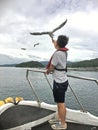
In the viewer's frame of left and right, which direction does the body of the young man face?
facing to the left of the viewer
